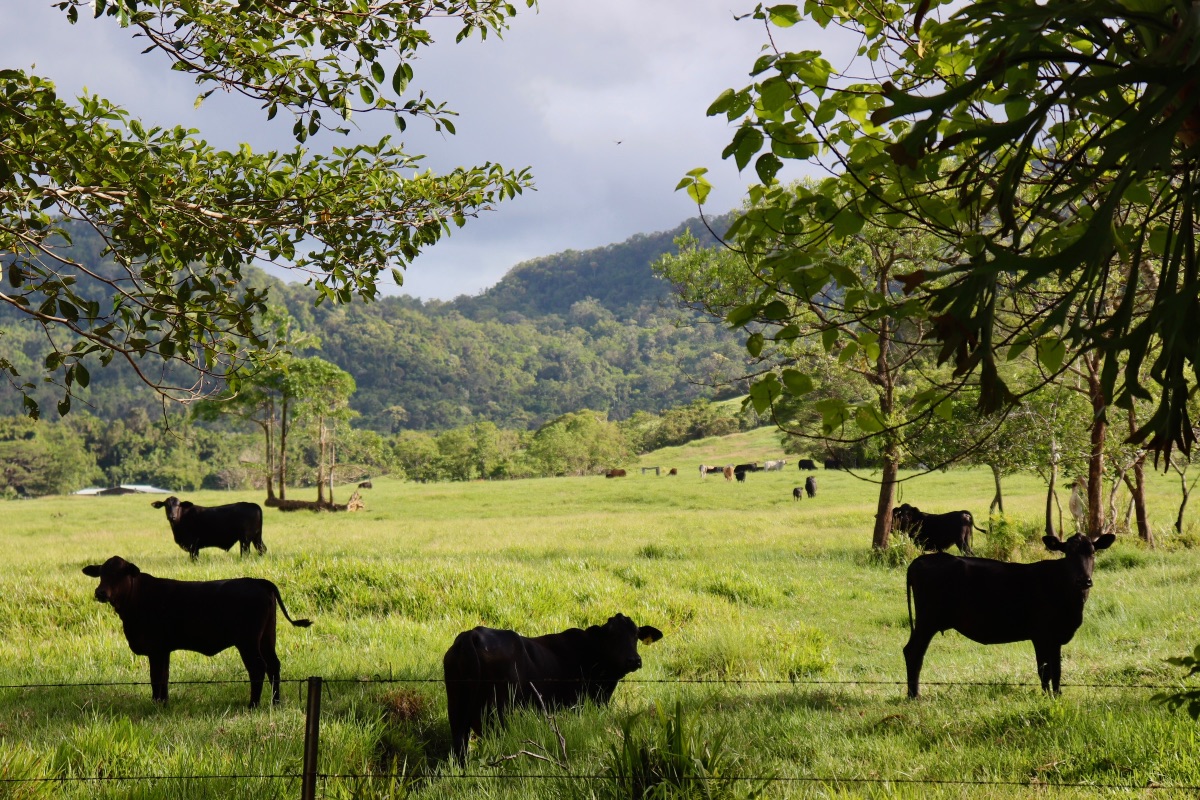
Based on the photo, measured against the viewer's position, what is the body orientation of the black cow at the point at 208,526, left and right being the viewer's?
facing to the left of the viewer

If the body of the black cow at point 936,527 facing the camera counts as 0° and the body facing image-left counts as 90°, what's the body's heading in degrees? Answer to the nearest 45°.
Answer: approximately 90°

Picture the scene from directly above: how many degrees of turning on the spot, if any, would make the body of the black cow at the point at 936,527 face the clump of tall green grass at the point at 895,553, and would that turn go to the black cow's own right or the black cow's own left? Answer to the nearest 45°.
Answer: approximately 45° to the black cow's own left

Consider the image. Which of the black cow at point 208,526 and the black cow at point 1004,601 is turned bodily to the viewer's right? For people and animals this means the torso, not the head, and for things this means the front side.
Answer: the black cow at point 1004,601

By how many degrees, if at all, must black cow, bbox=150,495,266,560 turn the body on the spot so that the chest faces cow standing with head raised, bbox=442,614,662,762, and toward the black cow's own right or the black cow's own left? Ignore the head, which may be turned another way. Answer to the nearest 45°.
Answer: approximately 90° to the black cow's own left

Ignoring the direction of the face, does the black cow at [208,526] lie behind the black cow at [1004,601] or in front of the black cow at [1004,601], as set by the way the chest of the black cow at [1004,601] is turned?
behind

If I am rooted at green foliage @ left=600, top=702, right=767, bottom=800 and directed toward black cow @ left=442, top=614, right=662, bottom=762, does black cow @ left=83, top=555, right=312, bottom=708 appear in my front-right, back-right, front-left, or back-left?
front-left

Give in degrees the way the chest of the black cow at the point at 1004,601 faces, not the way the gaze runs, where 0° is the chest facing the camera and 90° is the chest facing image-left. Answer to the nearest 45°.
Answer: approximately 270°

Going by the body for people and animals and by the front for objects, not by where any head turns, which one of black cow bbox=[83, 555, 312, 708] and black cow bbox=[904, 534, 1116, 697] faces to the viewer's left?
black cow bbox=[83, 555, 312, 708]

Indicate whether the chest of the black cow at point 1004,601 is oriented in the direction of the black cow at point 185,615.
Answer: no

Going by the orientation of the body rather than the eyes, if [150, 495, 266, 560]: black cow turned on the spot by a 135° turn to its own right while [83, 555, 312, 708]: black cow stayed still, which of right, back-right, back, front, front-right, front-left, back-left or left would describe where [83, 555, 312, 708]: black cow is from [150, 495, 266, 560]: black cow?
back-right

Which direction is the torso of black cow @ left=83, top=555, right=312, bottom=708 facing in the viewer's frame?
to the viewer's left
